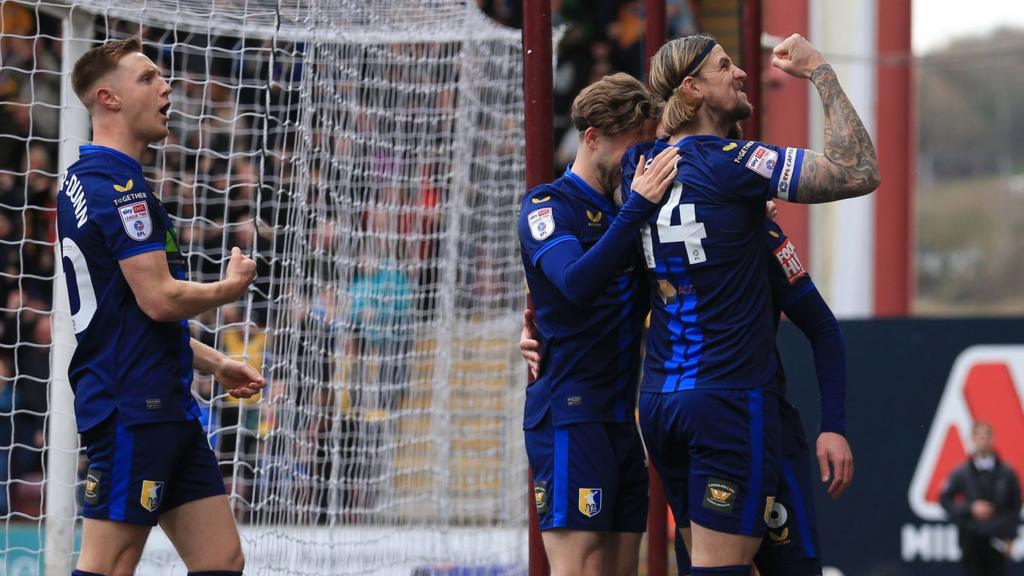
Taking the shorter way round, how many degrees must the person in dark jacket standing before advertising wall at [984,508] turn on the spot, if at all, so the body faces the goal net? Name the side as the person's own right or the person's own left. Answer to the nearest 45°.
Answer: approximately 45° to the person's own right

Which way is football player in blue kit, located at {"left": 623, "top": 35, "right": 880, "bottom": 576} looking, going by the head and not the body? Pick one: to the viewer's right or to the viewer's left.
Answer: to the viewer's right

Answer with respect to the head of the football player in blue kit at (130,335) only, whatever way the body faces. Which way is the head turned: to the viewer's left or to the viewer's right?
to the viewer's right

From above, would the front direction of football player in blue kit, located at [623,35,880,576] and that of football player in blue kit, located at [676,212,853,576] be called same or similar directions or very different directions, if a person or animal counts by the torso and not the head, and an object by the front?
very different directions

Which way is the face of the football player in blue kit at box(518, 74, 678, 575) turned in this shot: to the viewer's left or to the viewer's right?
to the viewer's right

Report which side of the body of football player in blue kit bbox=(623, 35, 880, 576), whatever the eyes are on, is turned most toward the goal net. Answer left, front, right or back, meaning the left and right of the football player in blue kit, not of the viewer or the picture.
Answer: left
